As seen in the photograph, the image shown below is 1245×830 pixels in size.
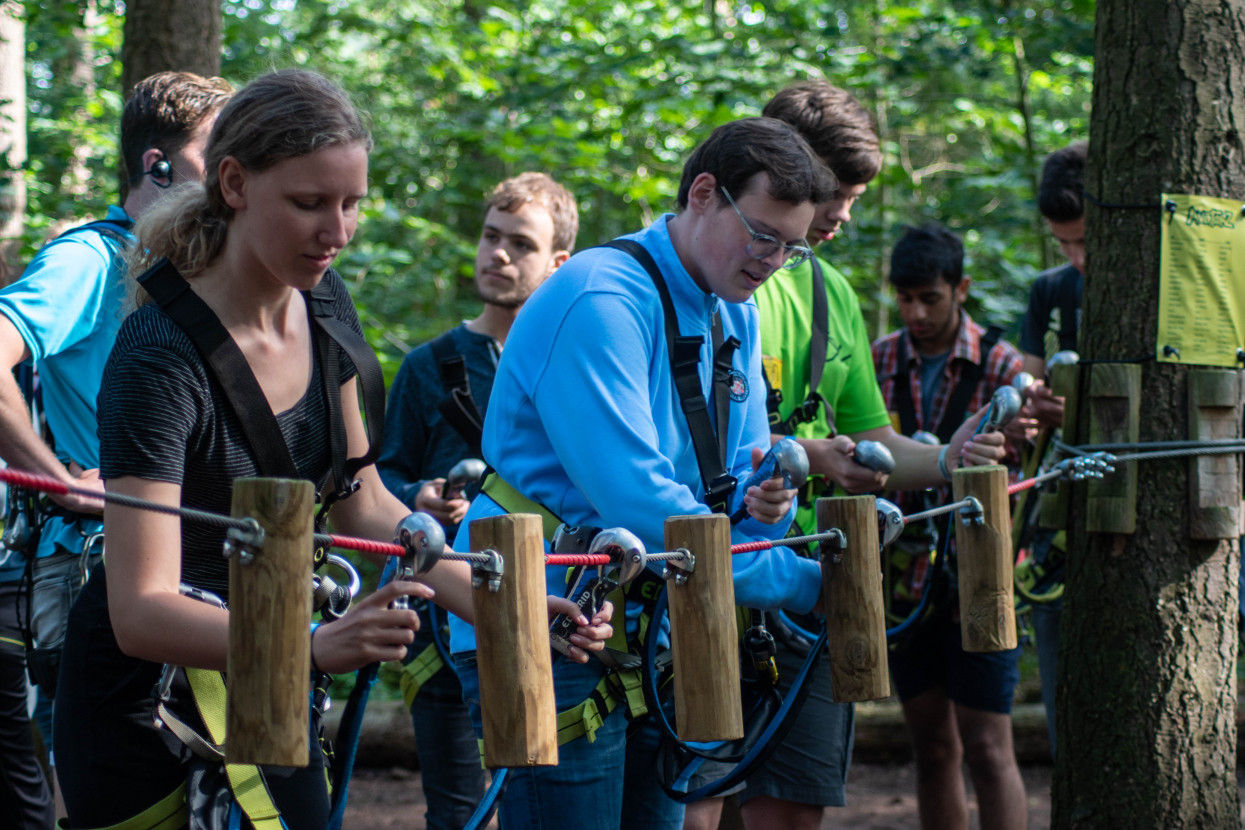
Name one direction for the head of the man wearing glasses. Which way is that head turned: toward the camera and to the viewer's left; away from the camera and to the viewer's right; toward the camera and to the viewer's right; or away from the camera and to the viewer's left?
toward the camera and to the viewer's right

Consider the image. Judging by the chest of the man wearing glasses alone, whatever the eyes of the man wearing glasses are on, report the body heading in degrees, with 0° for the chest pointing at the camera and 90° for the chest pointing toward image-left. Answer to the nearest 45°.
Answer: approximately 315°

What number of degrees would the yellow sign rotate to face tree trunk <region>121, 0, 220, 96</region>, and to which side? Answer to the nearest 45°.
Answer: approximately 90° to its right

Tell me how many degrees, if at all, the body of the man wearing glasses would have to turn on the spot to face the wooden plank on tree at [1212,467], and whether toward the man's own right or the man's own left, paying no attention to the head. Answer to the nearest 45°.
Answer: approximately 90° to the man's own left

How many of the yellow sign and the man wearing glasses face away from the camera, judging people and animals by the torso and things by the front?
0

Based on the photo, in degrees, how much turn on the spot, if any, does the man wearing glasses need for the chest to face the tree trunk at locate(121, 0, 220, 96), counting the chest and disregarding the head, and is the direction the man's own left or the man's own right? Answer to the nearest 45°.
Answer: approximately 180°

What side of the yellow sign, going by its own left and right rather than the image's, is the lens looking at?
front

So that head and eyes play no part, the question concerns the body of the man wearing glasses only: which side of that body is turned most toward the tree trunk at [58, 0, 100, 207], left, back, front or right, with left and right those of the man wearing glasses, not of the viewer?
back
